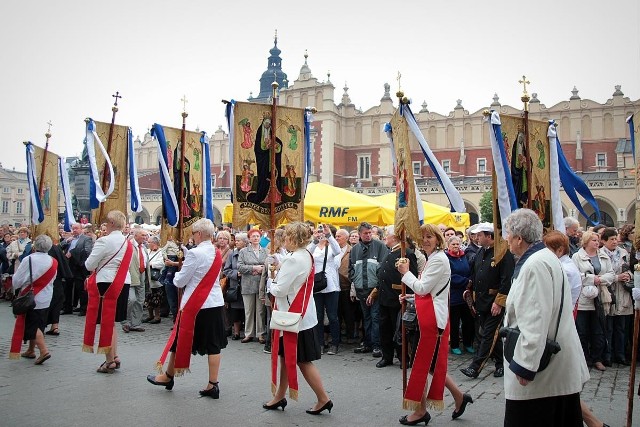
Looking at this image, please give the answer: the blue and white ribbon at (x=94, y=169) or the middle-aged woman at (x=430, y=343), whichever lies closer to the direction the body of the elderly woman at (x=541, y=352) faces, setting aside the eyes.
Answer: the blue and white ribbon

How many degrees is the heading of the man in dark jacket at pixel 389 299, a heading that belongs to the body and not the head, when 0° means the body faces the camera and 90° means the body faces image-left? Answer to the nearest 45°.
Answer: approximately 45°

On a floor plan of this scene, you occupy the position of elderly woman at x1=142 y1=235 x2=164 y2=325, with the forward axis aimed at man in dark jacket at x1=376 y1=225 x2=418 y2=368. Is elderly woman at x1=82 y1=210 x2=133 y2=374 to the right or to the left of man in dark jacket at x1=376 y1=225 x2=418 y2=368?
right

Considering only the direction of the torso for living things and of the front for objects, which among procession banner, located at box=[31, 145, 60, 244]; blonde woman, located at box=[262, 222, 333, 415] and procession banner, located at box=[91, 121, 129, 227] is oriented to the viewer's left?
the blonde woman

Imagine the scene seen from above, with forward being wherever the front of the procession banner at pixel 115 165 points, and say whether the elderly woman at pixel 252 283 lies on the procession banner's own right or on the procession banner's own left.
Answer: on the procession banner's own left

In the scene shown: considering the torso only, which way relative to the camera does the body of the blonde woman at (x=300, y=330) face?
to the viewer's left

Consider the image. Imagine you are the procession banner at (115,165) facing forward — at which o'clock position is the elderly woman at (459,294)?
The elderly woman is roughly at 10 o'clock from the procession banner.

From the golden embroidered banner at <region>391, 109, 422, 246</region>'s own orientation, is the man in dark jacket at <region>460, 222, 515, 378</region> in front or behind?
behind

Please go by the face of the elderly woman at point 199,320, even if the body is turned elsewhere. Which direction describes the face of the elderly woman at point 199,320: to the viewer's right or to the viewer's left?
to the viewer's left
